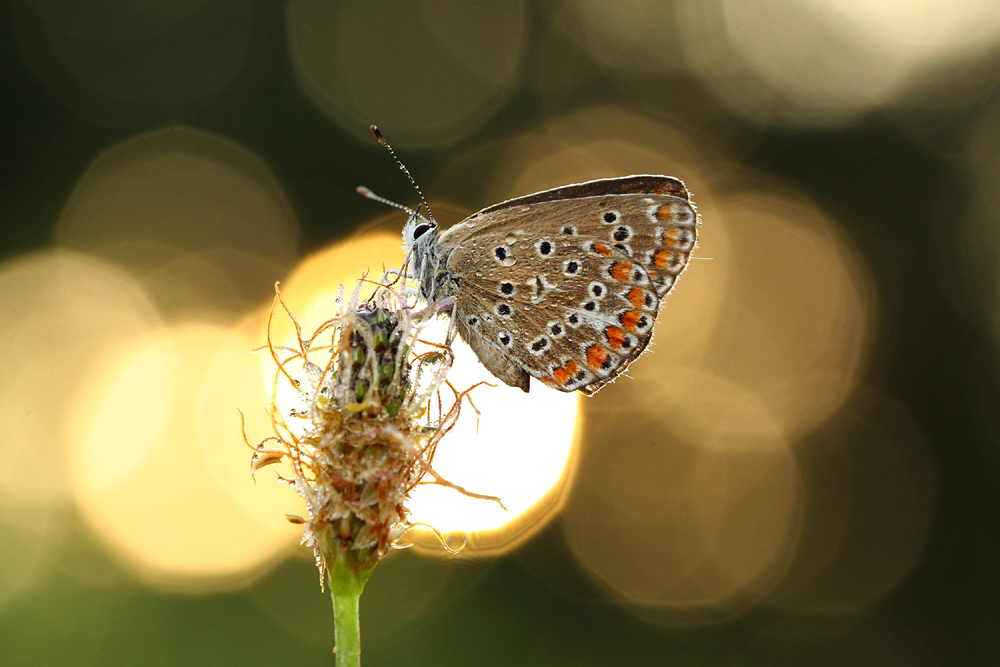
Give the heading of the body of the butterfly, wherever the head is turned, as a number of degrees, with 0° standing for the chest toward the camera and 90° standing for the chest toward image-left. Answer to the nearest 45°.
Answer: approximately 90°
